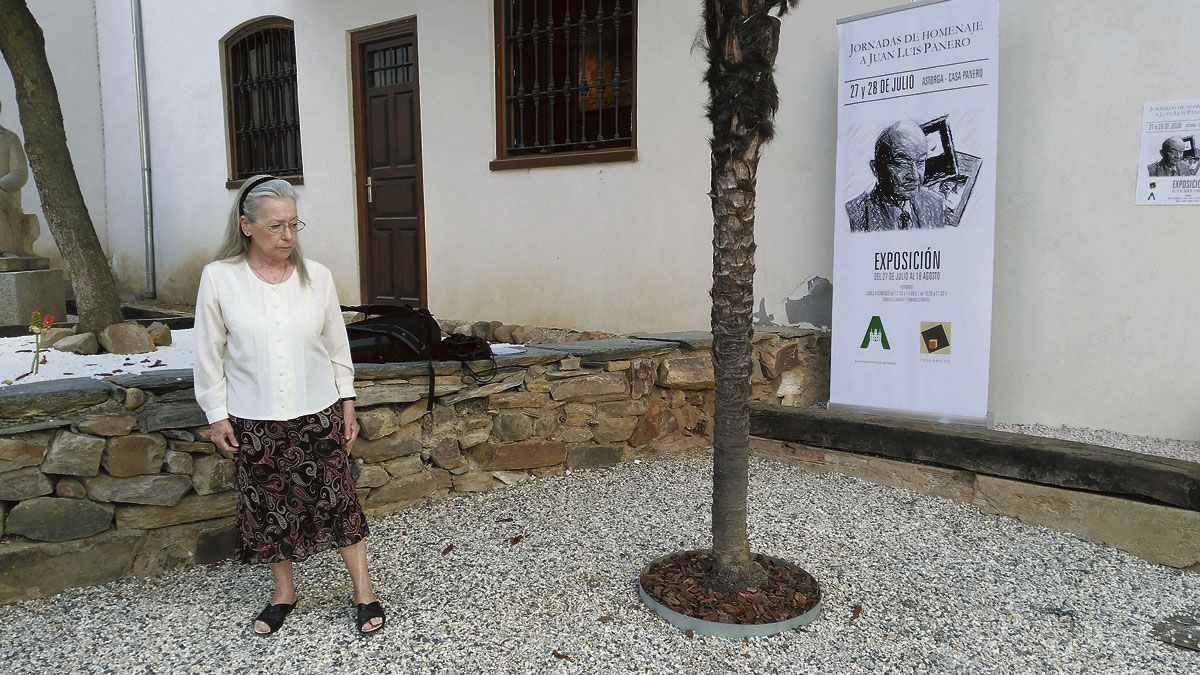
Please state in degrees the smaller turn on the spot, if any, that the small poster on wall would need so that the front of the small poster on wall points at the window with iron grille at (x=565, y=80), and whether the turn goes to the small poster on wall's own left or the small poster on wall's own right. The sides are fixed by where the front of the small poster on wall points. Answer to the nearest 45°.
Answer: approximately 90° to the small poster on wall's own right

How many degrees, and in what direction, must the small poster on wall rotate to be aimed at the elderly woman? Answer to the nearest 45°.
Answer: approximately 45° to its right

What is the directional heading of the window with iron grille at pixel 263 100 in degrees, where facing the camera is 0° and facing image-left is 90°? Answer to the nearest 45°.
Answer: approximately 45°

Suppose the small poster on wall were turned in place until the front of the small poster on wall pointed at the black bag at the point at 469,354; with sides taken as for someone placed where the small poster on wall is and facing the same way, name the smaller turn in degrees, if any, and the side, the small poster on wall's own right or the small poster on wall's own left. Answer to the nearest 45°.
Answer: approximately 45° to the small poster on wall's own right

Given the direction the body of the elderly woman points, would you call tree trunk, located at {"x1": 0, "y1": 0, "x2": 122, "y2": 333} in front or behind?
behind

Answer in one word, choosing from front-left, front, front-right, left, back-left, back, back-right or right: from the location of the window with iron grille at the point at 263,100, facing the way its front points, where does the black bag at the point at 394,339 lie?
front-left

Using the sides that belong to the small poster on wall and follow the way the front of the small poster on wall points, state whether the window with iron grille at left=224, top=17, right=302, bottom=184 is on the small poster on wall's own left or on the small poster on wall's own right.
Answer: on the small poster on wall's own right

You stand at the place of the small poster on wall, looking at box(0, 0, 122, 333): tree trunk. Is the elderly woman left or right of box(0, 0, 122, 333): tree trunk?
left

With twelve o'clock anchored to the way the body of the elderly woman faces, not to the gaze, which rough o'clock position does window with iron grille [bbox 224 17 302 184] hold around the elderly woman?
The window with iron grille is roughly at 6 o'clock from the elderly woman.

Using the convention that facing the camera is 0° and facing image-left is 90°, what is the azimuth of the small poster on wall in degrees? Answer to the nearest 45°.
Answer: approximately 0°

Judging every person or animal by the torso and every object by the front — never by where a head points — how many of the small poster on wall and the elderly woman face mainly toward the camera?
2
